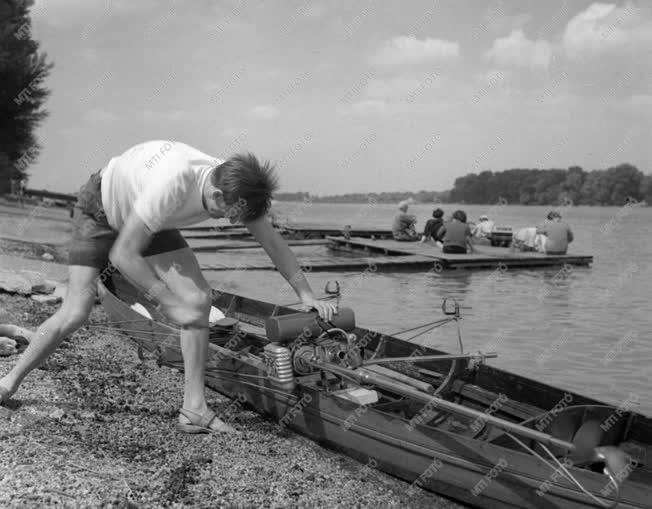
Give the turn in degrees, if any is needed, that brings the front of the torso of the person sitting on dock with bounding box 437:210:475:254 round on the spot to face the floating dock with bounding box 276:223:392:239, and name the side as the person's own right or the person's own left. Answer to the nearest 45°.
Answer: approximately 45° to the person's own left

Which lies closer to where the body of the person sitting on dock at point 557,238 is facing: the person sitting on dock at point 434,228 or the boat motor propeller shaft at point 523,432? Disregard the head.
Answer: the person sitting on dock

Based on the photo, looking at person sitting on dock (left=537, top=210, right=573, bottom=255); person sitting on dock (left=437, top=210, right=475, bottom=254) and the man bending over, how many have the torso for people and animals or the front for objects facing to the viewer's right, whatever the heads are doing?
1

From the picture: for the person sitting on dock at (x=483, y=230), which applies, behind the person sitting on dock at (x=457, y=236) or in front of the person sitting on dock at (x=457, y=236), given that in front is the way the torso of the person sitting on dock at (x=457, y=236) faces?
in front

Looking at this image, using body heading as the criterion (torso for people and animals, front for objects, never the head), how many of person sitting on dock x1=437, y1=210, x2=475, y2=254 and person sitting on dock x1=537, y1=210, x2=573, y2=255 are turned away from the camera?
2

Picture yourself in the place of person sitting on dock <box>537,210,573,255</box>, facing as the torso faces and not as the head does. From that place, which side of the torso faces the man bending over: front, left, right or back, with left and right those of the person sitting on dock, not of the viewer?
back

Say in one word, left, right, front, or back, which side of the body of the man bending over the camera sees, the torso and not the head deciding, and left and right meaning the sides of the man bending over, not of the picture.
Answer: right

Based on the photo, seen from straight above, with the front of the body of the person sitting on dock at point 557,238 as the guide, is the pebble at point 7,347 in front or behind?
behind

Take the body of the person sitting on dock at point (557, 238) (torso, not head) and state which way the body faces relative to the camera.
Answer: away from the camera

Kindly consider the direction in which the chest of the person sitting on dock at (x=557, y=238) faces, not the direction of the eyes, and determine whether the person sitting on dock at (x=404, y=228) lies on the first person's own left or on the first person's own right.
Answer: on the first person's own left

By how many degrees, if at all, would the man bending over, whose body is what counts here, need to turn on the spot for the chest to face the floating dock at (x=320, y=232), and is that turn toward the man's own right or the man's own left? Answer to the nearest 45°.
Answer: approximately 90° to the man's own left

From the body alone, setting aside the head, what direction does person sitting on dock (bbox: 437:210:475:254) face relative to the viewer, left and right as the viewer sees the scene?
facing away from the viewer

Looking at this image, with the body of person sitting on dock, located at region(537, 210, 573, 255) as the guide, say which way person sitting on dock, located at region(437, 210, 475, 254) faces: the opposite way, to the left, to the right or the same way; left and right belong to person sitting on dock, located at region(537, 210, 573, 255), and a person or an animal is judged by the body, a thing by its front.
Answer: the same way

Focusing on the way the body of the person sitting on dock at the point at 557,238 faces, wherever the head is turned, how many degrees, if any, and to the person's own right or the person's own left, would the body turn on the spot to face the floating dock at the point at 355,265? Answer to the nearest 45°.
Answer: approximately 135° to the person's own left

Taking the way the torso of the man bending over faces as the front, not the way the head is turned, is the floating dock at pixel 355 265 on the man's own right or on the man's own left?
on the man's own left
